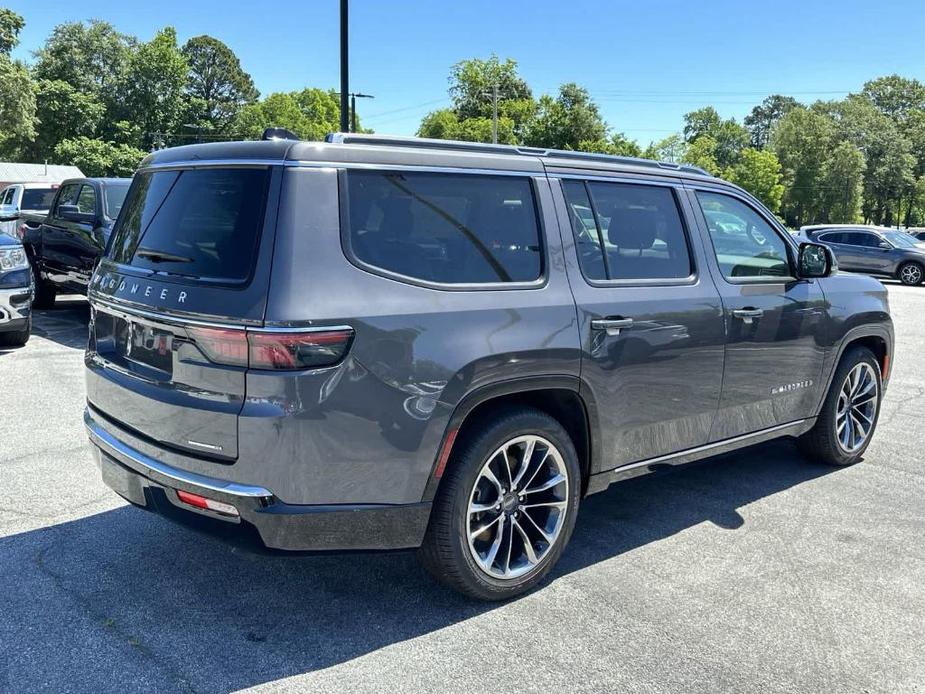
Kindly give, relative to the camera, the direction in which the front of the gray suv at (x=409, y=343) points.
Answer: facing away from the viewer and to the right of the viewer

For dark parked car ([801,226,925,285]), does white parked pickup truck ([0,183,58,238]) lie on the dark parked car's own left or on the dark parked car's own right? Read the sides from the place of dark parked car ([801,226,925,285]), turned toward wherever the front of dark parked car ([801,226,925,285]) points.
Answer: on the dark parked car's own right

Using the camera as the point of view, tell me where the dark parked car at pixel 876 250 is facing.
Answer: facing the viewer and to the right of the viewer

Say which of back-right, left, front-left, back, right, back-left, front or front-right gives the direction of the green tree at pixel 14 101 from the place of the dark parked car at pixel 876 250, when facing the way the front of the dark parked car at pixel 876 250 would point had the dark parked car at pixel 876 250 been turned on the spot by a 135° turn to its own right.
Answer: front

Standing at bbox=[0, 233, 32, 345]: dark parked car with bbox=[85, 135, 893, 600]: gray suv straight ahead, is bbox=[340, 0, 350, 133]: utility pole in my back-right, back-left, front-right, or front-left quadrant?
back-left

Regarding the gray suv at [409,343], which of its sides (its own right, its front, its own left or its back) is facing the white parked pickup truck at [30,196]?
left

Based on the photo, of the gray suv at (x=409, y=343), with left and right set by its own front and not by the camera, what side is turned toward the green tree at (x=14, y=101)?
left

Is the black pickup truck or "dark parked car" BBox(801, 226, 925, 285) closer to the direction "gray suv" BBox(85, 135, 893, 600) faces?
the dark parked car

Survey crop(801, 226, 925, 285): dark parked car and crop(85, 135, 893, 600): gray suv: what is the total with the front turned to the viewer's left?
0
